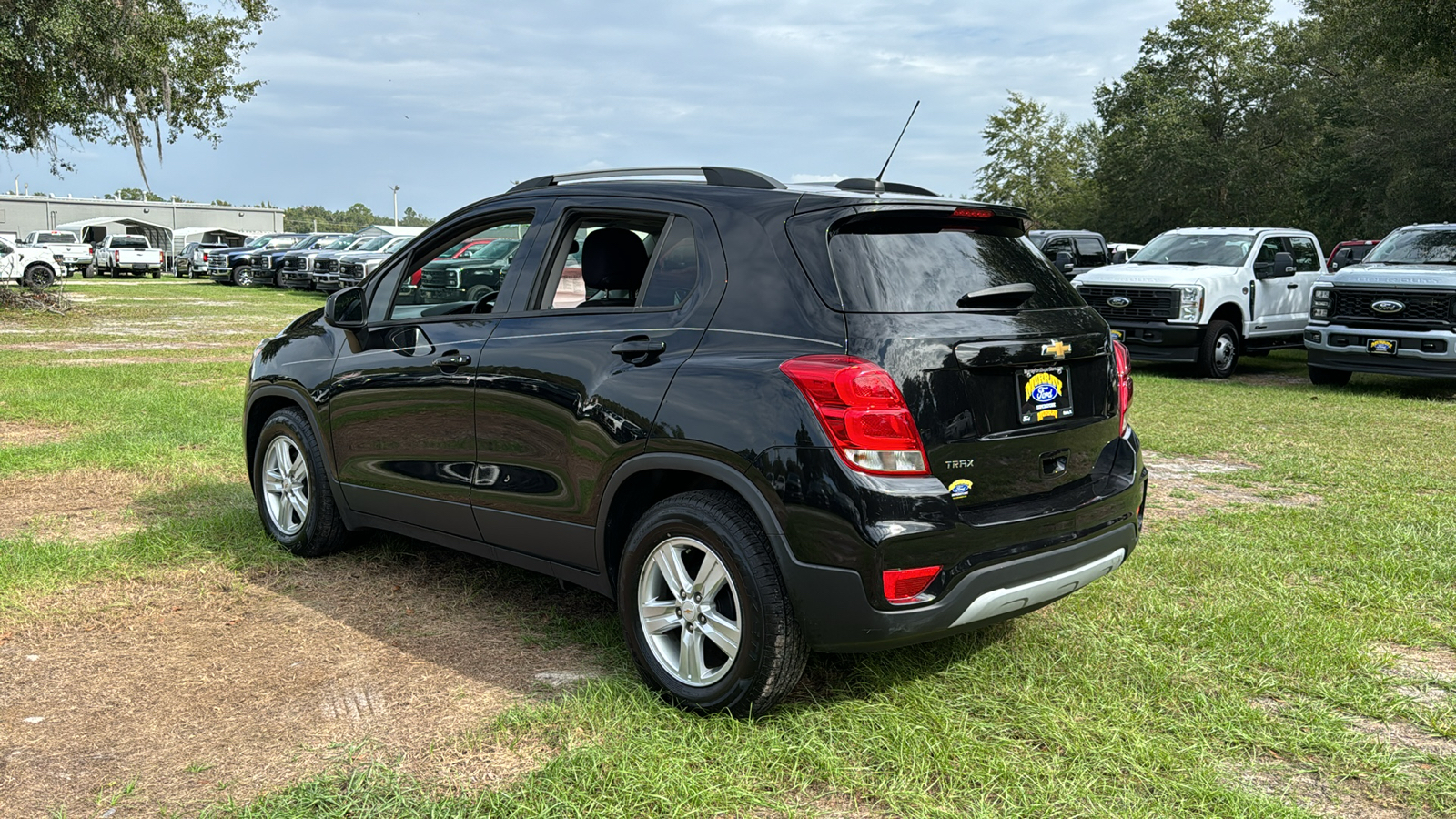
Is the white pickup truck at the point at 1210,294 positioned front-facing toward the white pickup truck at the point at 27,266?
no

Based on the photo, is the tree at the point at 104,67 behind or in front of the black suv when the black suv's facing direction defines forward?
in front

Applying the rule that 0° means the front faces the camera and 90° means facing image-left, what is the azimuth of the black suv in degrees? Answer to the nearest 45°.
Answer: approximately 135°

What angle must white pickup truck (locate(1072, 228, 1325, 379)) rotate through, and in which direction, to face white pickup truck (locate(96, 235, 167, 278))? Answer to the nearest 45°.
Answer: approximately 90° to its right

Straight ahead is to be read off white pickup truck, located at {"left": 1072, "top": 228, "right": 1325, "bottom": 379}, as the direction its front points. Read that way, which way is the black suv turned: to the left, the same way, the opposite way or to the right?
to the right

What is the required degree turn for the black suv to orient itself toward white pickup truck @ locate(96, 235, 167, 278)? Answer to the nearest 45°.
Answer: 0° — it already faces it

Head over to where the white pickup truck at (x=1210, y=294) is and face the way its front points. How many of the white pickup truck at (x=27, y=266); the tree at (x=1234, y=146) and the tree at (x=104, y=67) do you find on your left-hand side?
0

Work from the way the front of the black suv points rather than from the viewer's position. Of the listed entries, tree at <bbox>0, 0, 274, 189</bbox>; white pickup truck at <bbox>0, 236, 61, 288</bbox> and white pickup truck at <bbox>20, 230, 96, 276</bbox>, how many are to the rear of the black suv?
0

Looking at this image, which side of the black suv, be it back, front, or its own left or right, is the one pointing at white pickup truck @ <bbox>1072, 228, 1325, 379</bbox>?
right

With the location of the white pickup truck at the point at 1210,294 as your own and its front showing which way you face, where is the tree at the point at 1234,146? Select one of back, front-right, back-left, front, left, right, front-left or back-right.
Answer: back-right

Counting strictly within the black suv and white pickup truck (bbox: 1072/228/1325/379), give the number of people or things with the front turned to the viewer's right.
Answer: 0

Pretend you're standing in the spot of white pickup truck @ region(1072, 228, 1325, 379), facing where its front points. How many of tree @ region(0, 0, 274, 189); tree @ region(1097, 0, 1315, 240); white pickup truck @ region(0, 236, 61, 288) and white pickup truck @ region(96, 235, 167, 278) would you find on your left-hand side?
0

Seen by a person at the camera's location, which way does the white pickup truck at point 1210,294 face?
facing the viewer and to the left of the viewer
